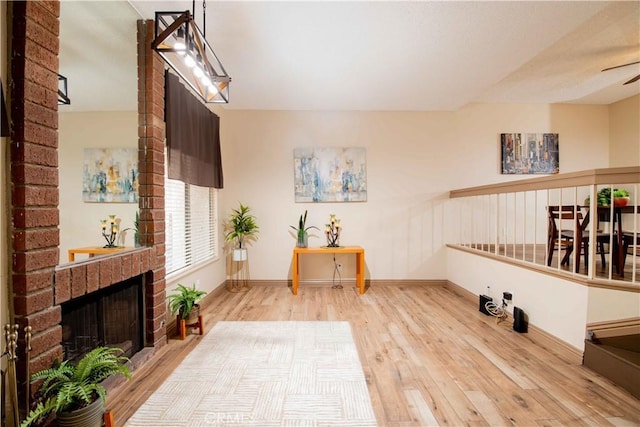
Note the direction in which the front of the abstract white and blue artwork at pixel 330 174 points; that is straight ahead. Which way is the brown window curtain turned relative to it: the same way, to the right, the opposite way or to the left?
to the left

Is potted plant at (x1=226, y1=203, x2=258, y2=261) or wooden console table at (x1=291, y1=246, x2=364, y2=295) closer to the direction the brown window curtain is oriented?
the wooden console table

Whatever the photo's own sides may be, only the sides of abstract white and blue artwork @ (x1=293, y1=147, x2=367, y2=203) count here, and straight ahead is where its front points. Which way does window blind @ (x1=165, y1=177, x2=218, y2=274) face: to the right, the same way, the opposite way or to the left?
to the left

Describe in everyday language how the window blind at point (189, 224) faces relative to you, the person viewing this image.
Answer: facing the viewer and to the right of the viewer

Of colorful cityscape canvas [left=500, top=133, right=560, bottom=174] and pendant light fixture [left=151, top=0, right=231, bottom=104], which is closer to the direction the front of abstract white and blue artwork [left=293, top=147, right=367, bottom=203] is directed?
the pendant light fixture
